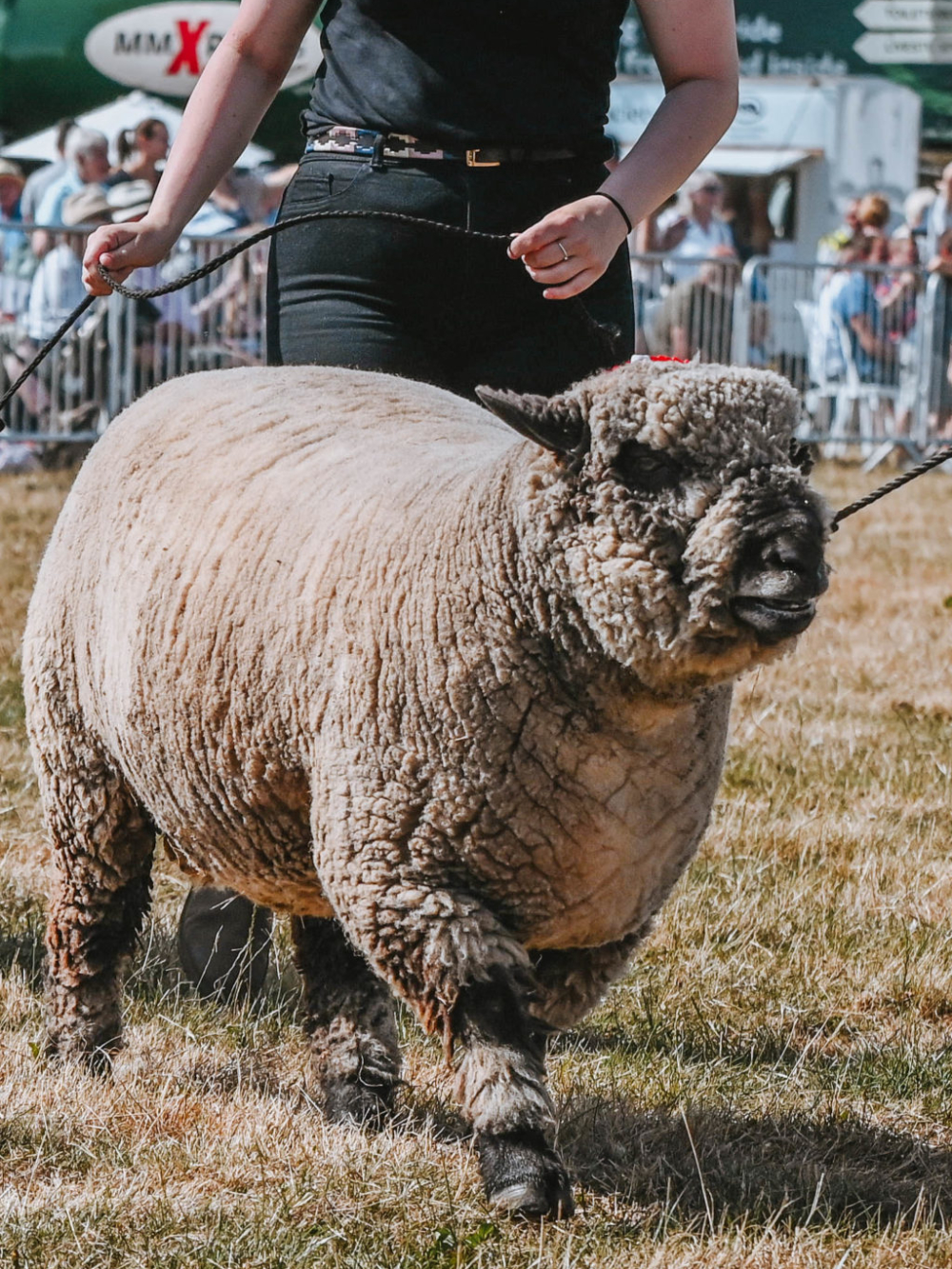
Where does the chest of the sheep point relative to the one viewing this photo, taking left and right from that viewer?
facing the viewer and to the right of the viewer

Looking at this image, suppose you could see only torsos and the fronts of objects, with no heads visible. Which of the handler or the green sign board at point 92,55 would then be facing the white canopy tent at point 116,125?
the green sign board

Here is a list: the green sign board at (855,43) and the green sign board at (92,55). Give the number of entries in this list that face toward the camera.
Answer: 2

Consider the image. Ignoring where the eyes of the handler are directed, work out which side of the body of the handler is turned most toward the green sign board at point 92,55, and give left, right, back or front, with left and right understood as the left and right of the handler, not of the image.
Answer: back

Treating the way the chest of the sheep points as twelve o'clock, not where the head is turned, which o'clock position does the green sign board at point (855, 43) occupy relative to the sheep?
The green sign board is roughly at 8 o'clock from the sheep.

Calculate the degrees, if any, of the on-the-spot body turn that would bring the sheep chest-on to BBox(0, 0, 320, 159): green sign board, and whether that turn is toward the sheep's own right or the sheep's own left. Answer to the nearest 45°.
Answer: approximately 135° to the sheep's own left

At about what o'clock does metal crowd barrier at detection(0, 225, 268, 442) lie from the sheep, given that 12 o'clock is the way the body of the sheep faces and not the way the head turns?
The metal crowd barrier is roughly at 7 o'clock from the sheep.

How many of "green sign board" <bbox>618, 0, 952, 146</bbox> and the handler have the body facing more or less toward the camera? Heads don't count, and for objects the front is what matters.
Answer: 2

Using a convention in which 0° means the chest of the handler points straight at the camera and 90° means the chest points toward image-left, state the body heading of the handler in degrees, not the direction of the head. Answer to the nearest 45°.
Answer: approximately 0°

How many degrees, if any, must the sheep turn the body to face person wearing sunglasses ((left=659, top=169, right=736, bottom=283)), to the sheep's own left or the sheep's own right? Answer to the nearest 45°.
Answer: approximately 135° to the sheep's own left

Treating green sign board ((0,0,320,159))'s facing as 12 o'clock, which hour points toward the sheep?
The sheep is roughly at 12 o'clock from the green sign board.

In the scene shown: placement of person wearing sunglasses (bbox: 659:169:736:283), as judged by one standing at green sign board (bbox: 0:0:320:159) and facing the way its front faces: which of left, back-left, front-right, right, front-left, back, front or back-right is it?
front-left
